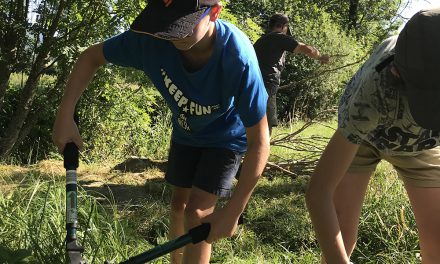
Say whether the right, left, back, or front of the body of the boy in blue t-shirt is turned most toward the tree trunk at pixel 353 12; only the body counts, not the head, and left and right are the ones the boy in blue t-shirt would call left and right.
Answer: back

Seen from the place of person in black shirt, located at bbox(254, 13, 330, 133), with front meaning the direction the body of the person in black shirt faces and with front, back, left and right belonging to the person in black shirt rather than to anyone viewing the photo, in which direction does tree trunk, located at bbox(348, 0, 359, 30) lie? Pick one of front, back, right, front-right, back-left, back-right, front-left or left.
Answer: front-left

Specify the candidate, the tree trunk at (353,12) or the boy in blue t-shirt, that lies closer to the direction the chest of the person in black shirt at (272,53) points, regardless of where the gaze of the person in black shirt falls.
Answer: the tree trunk

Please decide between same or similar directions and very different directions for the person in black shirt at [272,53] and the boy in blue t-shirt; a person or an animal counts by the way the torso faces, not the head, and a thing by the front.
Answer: very different directions

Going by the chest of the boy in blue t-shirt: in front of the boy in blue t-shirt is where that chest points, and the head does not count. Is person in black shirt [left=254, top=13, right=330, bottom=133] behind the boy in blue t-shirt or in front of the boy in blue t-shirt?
behind

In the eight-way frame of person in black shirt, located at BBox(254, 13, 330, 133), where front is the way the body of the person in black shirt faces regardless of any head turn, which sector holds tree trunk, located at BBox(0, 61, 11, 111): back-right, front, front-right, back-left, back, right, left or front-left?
back-left

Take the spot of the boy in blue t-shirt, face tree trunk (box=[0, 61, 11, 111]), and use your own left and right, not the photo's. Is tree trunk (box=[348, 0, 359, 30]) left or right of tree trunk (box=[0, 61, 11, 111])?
right

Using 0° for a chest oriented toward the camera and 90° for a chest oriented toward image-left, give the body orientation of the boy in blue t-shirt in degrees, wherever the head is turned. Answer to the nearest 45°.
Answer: approximately 45°

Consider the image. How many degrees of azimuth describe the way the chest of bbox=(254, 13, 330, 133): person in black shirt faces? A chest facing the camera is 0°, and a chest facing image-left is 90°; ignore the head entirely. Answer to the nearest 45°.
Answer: approximately 225°
